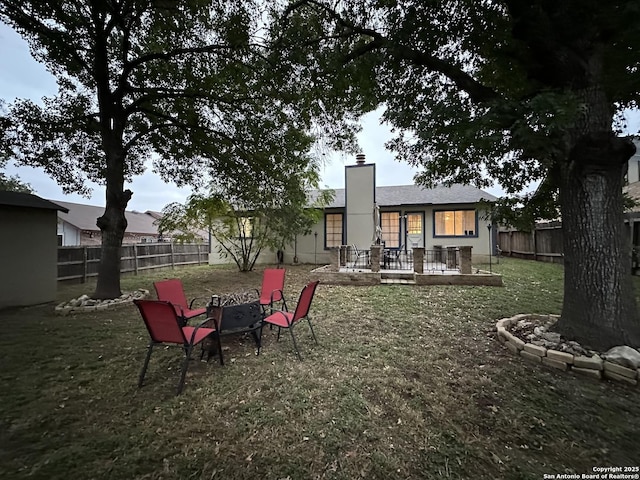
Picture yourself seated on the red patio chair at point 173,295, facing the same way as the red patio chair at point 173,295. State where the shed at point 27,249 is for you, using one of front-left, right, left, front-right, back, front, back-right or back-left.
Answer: back

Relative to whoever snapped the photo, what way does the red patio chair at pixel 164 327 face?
facing away from the viewer and to the right of the viewer

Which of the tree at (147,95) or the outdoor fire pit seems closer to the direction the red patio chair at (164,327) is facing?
the outdoor fire pit

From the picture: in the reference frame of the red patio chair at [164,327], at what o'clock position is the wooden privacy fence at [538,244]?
The wooden privacy fence is roughly at 1 o'clock from the red patio chair.

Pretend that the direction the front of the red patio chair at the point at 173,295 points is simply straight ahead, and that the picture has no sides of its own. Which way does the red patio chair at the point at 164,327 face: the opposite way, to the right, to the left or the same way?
to the left

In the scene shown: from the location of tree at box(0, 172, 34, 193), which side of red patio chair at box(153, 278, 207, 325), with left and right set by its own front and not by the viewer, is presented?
back

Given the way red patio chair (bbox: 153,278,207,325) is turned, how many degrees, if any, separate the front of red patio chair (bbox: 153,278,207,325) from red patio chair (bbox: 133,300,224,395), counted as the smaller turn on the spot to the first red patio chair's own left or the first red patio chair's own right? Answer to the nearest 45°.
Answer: approximately 45° to the first red patio chair's own right

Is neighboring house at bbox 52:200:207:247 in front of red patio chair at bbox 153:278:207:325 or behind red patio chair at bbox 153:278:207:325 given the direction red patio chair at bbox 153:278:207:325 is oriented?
behind

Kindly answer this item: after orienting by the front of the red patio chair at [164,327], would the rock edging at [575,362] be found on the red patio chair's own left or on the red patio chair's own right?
on the red patio chair's own right
